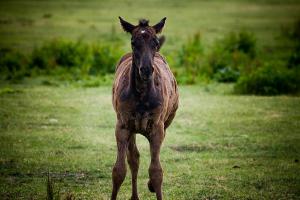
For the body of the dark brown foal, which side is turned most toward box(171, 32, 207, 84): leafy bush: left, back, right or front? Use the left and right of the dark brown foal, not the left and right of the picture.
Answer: back

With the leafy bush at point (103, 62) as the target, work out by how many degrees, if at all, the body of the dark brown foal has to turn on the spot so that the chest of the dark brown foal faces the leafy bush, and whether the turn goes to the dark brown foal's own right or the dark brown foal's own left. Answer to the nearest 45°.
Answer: approximately 180°

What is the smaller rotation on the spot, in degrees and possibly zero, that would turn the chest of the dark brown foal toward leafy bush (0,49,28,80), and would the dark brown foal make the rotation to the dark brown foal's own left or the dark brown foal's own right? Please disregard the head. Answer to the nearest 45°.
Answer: approximately 180°

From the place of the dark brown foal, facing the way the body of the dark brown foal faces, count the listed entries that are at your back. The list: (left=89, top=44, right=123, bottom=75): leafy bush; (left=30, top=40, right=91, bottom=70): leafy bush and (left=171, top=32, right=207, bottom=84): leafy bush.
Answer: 3

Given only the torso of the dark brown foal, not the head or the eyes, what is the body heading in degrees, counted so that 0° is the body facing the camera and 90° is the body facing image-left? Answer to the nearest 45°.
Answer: approximately 0°

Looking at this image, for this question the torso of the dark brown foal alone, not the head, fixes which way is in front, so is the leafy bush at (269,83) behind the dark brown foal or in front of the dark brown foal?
behind

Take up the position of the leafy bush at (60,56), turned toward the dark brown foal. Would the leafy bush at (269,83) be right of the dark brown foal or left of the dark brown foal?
left

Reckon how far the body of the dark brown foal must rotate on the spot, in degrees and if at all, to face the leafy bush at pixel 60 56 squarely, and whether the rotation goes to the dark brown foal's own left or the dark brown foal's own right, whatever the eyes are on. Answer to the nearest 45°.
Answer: approximately 180°

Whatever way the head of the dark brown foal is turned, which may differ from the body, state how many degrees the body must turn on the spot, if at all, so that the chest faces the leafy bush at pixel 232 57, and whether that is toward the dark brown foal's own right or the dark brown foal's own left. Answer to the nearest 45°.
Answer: approximately 180°
